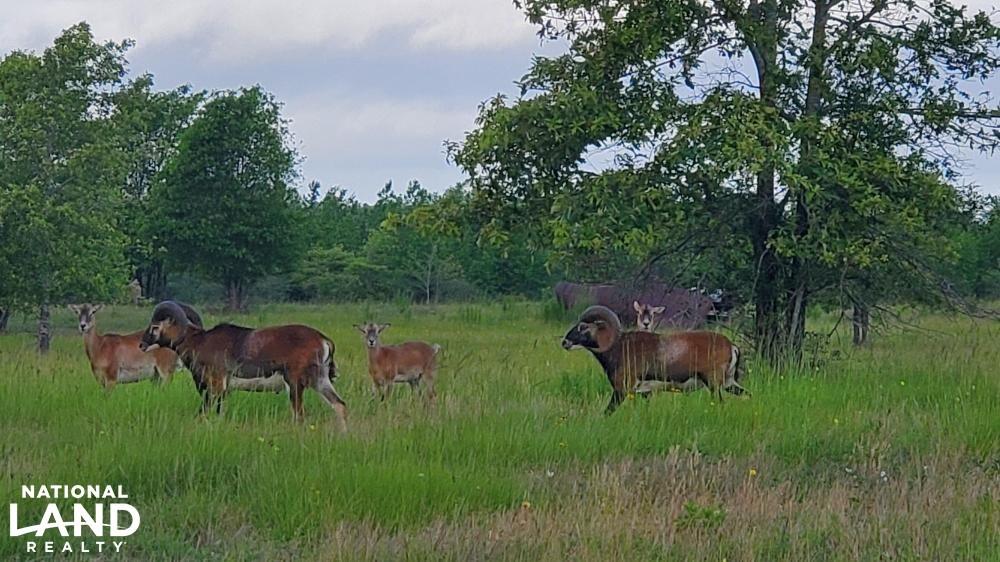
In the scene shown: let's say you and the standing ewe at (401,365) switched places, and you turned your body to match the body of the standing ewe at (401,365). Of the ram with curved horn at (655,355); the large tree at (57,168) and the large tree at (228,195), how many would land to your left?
1

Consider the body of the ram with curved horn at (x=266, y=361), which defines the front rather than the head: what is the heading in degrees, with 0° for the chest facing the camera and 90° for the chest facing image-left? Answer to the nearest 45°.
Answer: approximately 90°

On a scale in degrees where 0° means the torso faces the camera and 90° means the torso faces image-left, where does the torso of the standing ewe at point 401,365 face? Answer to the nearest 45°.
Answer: approximately 45°

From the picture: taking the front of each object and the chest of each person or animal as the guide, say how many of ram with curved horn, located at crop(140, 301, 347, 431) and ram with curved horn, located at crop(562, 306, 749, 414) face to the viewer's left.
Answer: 2

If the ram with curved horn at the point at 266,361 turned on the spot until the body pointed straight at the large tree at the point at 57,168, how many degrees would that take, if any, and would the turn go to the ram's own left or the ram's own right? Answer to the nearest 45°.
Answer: approximately 90° to the ram's own right

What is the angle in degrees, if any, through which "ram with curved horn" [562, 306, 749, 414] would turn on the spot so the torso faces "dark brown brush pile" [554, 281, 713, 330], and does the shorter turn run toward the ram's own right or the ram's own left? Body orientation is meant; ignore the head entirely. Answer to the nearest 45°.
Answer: approximately 90° to the ram's own right

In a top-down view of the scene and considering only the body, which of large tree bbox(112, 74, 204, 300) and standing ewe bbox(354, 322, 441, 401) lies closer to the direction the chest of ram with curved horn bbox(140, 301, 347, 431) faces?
the large tree

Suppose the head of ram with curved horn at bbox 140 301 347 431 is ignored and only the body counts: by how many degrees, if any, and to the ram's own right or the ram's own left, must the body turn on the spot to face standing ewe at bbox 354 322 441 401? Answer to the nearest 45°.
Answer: approximately 135° to the ram's own right

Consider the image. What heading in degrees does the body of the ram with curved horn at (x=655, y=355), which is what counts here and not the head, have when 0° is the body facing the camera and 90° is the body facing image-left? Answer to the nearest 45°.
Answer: approximately 90°

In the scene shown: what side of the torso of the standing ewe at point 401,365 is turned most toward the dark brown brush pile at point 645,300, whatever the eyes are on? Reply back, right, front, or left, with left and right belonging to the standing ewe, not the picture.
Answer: back
